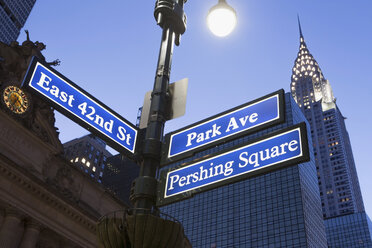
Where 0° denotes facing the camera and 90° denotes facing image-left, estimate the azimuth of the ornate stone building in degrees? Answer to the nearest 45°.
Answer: approximately 315°

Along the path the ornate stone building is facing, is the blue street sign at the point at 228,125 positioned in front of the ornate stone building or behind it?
in front

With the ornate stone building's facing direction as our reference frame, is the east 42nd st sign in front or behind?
in front

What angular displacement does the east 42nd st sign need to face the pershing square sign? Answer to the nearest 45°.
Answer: approximately 45° to its left

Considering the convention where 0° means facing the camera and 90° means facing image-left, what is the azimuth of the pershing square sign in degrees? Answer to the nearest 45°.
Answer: approximately 45°

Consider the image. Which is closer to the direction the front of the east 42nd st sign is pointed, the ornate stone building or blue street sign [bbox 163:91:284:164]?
the blue street sign
